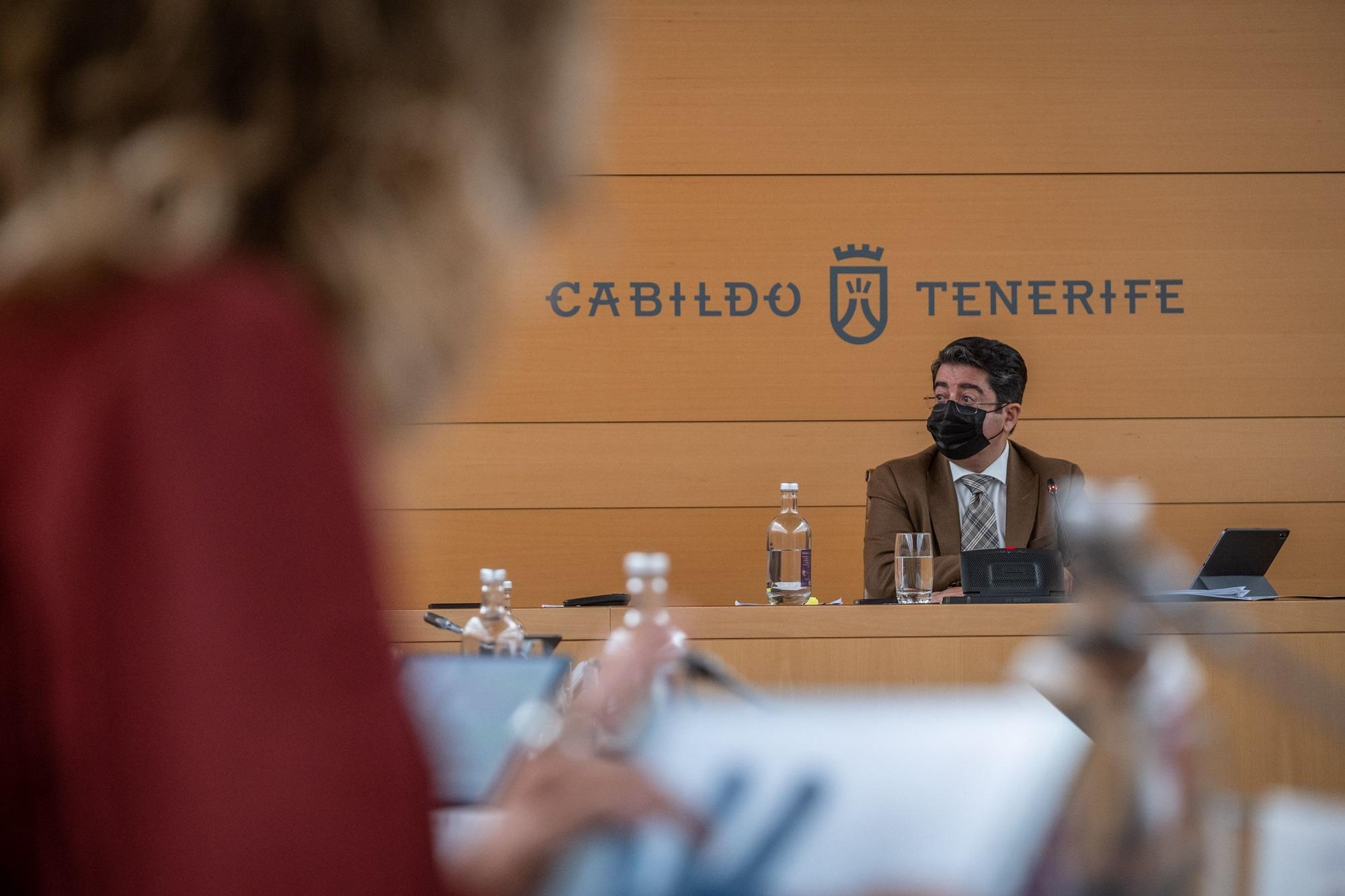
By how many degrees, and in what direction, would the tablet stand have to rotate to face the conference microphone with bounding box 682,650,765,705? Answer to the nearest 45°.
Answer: approximately 180°

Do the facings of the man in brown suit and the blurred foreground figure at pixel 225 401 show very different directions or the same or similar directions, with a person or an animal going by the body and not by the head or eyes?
very different directions

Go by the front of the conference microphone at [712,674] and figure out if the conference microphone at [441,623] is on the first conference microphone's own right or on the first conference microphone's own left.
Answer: on the first conference microphone's own right

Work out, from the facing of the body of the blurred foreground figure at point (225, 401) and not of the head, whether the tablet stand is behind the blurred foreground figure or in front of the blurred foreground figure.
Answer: in front

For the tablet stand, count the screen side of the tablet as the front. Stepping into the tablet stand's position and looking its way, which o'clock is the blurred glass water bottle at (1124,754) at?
The blurred glass water bottle is roughly at 6 o'clock from the tablet stand.

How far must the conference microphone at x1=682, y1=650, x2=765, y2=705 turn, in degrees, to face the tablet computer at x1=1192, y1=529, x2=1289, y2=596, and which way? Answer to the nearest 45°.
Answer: approximately 135° to its right

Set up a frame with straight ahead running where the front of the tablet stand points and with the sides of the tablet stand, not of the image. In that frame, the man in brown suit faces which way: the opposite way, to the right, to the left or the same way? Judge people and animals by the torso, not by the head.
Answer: the opposite way

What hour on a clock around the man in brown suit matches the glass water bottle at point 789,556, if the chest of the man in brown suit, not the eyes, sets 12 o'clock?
The glass water bottle is roughly at 2 o'clock from the man in brown suit.

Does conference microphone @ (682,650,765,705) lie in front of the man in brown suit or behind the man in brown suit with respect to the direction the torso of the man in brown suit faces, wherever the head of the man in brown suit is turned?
in front
